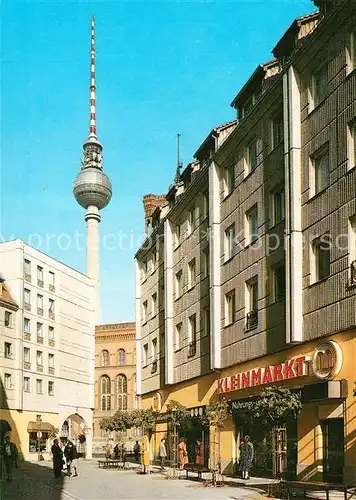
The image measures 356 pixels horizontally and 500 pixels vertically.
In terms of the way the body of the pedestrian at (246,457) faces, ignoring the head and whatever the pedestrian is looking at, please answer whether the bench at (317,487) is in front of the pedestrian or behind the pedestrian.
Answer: in front

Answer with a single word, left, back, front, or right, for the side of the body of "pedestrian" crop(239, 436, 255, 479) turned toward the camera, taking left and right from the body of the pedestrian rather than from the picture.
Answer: front

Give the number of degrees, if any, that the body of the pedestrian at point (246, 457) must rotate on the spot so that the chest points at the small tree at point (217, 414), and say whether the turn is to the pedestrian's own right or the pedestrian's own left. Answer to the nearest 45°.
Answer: approximately 135° to the pedestrian's own right

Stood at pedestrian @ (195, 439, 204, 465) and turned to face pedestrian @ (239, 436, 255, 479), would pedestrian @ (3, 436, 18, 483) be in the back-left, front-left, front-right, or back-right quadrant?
front-right

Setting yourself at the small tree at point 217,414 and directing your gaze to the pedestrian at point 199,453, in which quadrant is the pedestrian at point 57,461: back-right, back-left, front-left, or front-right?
front-left

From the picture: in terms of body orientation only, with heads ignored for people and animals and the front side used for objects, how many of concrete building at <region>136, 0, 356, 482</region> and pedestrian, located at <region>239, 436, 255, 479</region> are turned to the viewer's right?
0

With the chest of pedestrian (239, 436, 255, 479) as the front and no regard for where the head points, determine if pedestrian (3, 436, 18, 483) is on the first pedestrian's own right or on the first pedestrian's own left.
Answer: on the first pedestrian's own right

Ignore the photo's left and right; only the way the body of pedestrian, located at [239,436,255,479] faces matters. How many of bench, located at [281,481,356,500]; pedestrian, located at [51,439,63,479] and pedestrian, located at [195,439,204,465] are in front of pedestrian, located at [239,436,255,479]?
1

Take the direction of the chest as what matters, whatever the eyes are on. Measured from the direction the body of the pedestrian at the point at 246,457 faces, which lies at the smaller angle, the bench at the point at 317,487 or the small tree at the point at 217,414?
the bench

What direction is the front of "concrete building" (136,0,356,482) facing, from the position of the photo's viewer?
facing the viewer and to the left of the viewer
